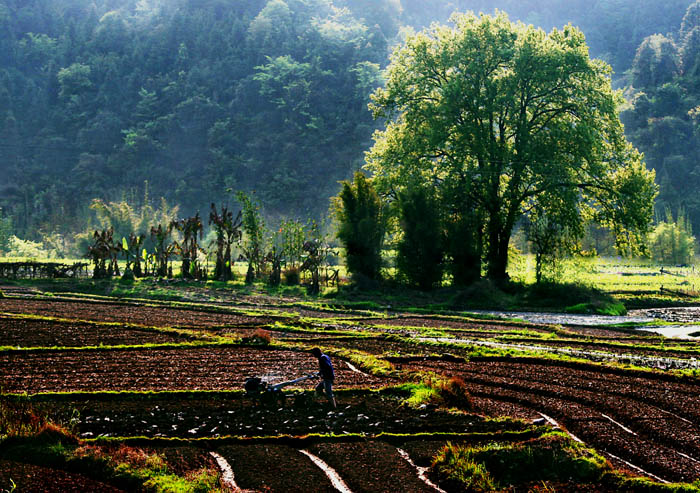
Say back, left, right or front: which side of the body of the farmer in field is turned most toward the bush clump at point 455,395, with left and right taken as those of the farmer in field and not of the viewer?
back

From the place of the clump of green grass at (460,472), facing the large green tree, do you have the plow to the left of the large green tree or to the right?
left

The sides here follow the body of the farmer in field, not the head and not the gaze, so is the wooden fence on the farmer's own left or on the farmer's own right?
on the farmer's own right

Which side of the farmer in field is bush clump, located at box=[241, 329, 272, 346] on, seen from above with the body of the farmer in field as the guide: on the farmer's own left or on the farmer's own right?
on the farmer's own right

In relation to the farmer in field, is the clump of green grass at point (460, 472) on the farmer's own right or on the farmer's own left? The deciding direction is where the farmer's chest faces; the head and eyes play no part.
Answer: on the farmer's own left

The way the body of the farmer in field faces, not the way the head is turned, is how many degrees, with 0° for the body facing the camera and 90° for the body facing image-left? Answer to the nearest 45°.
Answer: approximately 90°

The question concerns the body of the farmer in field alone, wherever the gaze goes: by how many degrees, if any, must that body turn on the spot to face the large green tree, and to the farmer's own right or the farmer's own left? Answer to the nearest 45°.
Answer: approximately 90° to the farmer's own right

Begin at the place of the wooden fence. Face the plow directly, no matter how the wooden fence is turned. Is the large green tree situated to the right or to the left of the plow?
left
